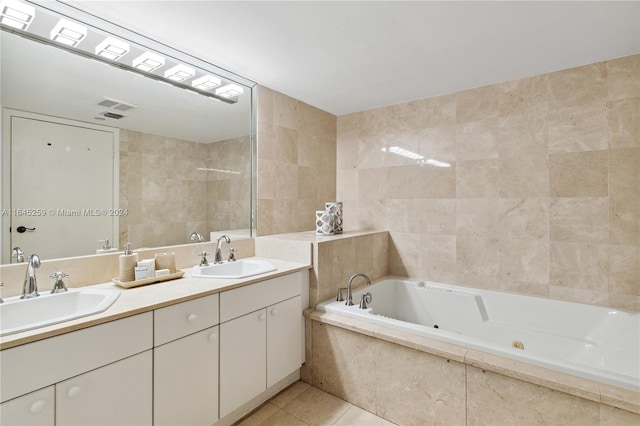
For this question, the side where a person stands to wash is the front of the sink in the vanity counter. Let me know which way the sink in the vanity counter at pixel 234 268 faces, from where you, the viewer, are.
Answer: facing the viewer and to the right of the viewer

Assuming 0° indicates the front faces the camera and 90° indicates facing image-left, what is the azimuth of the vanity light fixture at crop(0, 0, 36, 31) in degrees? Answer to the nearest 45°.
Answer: approximately 315°

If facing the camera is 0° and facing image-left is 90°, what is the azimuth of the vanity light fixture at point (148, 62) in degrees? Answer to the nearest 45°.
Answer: approximately 315°

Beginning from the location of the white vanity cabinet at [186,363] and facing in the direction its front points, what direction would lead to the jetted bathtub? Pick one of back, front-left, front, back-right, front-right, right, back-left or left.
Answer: front-left

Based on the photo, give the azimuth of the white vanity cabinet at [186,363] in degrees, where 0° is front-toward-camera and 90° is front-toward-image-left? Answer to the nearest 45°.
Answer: approximately 315°

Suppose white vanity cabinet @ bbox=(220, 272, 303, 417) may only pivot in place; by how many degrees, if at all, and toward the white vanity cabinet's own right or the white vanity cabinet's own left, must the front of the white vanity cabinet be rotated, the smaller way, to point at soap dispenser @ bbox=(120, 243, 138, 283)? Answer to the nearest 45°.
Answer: approximately 135° to the white vanity cabinet's own right

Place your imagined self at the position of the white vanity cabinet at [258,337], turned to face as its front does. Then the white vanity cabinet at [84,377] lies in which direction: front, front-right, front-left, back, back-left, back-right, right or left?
right

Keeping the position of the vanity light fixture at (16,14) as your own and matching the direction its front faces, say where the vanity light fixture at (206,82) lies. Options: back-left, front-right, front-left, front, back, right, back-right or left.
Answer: front-left

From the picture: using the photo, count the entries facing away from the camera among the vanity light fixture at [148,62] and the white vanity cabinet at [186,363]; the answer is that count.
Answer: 0
